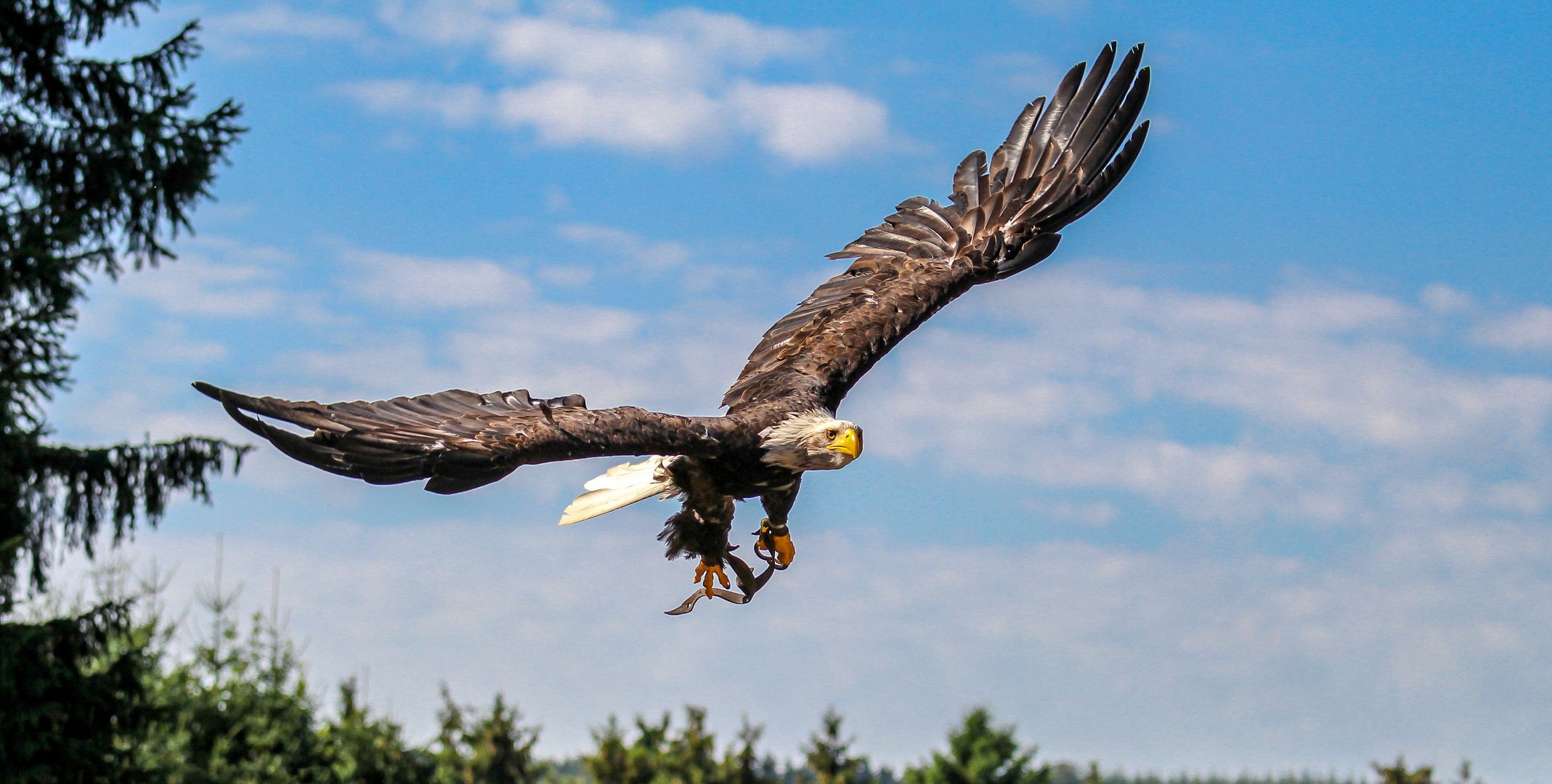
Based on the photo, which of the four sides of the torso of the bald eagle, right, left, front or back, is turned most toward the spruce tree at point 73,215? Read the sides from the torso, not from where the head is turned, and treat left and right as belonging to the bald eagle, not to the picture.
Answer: back

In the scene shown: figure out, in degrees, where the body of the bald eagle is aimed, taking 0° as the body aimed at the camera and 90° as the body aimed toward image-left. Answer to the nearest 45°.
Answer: approximately 315°
